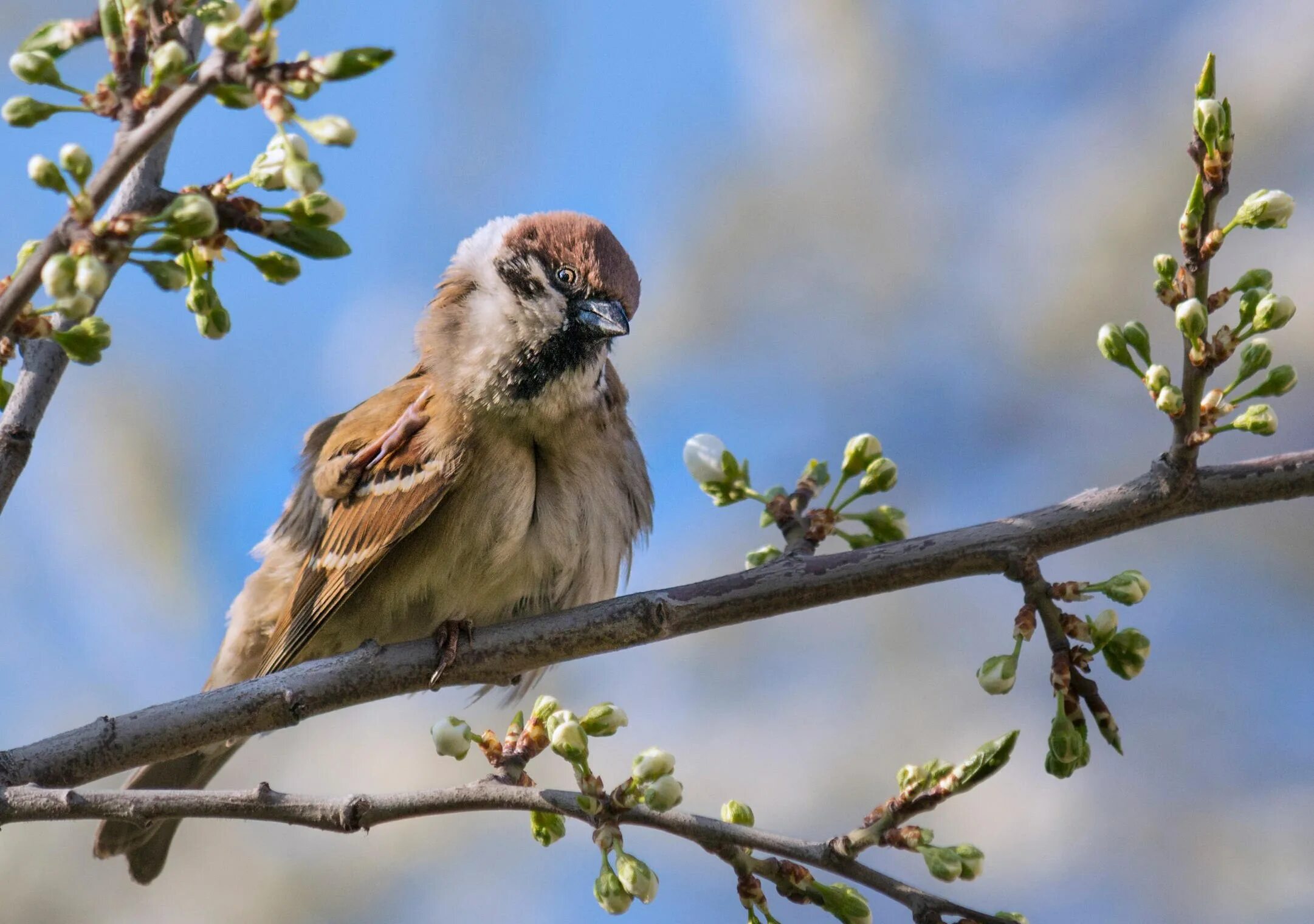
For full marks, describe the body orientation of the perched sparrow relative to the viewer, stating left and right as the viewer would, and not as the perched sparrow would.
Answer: facing the viewer and to the right of the viewer
